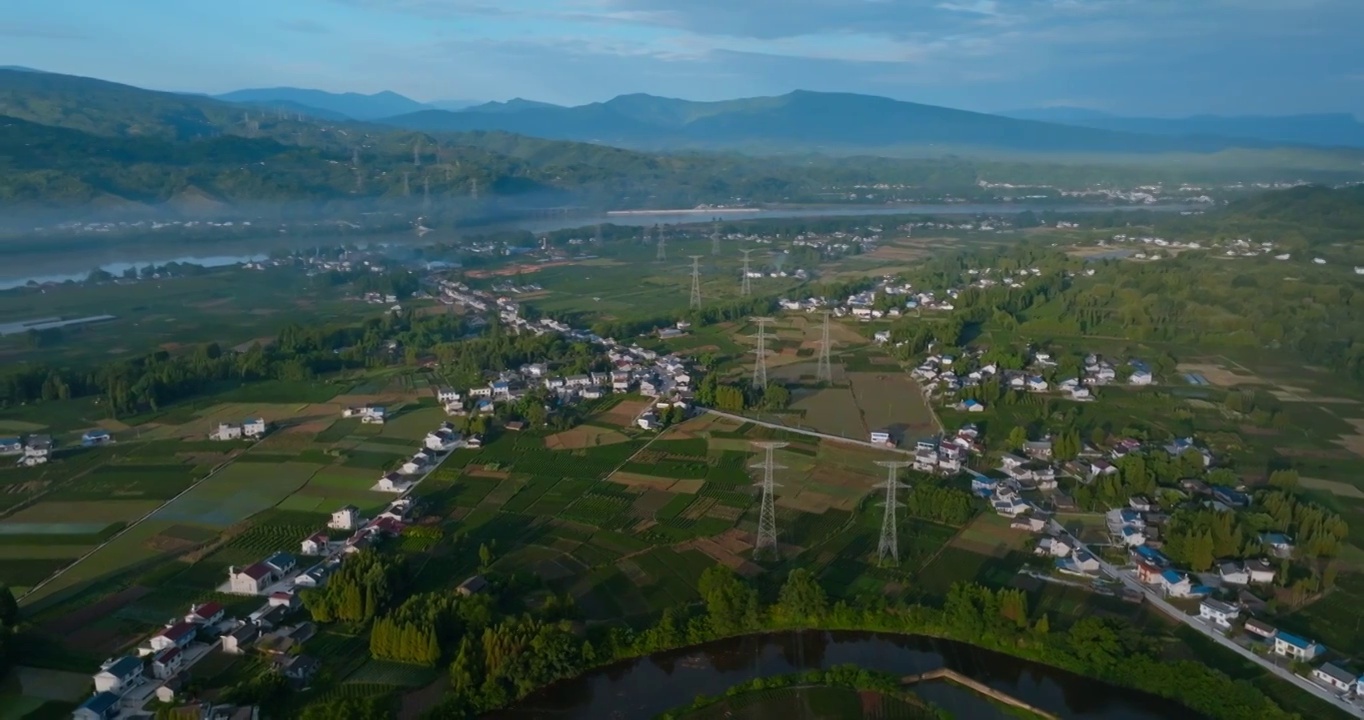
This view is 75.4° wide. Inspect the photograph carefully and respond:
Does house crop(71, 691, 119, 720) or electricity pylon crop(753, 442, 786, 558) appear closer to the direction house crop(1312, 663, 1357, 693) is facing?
the house

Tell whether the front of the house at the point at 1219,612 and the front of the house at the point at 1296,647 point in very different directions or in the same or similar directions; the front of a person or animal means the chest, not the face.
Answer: same or similar directions

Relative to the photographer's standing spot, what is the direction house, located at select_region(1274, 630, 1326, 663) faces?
facing the viewer and to the left of the viewer

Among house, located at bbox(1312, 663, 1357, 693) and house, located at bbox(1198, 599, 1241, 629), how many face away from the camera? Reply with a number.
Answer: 0

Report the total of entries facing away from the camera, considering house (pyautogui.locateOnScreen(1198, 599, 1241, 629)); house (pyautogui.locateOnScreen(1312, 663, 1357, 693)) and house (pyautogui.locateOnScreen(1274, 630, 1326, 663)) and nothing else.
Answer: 0

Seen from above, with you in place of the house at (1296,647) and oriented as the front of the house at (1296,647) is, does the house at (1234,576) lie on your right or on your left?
on your right

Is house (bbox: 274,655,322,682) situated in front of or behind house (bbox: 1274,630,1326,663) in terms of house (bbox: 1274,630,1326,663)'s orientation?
in front

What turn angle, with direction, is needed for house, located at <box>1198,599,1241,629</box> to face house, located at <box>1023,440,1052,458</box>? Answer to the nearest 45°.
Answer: approximately 90° to its right

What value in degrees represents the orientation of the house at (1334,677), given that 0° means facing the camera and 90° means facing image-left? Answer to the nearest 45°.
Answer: approximately 45°

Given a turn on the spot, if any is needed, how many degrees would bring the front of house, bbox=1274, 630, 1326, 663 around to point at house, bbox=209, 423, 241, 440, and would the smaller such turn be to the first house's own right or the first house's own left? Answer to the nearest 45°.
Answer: approximately 45° to the first house's own right

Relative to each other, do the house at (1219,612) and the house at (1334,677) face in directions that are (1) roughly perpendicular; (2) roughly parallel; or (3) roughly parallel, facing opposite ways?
roughly parallel

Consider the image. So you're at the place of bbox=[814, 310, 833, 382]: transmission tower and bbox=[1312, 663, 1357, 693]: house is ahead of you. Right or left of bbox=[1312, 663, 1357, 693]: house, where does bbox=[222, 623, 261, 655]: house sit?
right

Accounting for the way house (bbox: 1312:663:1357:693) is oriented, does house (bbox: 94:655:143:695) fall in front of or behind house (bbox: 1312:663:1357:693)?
in front

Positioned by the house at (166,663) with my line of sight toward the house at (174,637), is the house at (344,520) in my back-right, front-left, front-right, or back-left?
front-right

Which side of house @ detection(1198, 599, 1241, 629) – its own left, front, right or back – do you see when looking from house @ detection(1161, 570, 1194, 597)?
right
